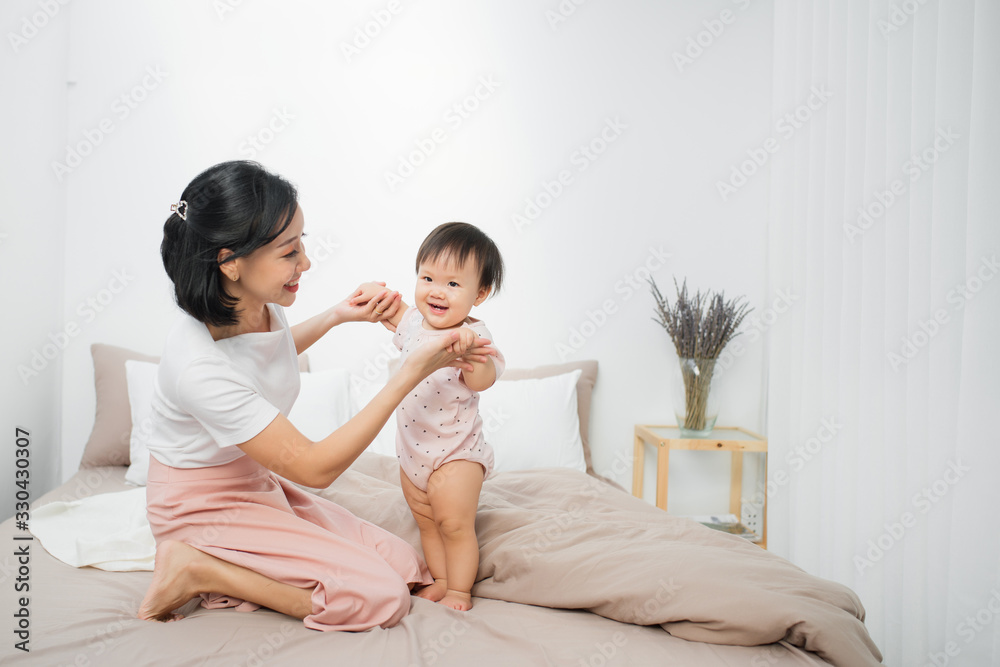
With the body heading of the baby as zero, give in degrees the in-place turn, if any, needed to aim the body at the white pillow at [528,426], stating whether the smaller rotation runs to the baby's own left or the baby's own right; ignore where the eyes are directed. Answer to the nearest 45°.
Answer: approximately 135° to the baby's own right

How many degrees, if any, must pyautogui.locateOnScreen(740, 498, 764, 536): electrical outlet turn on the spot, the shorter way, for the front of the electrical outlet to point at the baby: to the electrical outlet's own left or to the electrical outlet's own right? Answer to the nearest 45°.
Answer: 0° — it already faces them

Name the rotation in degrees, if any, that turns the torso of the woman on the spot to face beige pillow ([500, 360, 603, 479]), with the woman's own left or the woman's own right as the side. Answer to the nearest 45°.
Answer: approximately 45° to the woman's own left

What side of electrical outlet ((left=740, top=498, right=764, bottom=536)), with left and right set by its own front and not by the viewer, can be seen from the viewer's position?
front

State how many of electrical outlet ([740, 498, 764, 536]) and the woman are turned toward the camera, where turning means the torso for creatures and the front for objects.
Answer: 1

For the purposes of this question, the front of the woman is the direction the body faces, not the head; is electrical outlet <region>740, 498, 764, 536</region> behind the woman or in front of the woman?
in front

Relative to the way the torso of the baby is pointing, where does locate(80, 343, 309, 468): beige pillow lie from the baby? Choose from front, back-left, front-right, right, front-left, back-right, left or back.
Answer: right

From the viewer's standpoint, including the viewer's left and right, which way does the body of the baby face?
facing the viewer and to the left of the viewer

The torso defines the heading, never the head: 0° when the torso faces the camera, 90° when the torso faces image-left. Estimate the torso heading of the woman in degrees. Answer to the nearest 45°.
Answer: approximately 270°

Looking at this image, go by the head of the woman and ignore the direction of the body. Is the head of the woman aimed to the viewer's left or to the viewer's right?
to the viewer's right
